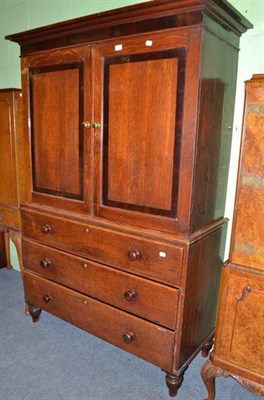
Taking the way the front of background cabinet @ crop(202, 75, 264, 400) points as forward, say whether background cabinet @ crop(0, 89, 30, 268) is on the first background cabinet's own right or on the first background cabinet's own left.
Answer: on the first background cabinet's own right

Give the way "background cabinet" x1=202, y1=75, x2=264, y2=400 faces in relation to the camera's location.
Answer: facing the viewer and to the left of the viewer
